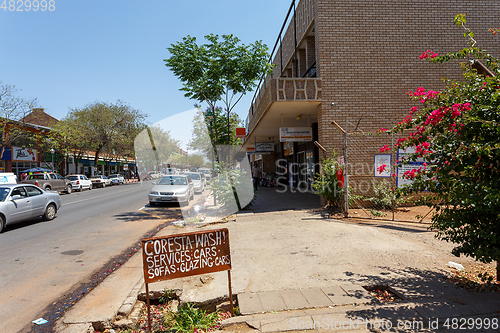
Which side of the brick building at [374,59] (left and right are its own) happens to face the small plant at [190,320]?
left

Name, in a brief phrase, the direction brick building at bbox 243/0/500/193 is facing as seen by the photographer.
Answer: facing to the left of the viewer

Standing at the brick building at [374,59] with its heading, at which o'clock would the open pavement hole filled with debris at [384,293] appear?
The open pavement hole filled with debris is roughly at 9 o'clock from the brick building.

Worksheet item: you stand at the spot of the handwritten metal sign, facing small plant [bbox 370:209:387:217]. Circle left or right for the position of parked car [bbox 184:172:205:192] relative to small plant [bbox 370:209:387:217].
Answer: left

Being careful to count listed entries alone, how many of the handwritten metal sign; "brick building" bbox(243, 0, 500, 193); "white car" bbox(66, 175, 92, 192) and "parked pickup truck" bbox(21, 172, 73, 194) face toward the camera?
1

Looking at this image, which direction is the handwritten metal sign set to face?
toward the camera

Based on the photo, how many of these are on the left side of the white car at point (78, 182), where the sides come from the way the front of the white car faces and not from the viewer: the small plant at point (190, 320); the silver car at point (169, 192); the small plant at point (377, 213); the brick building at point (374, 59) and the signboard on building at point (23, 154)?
1

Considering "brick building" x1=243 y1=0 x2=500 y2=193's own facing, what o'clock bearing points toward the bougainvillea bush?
The bougainvillea bush is roughly at 9 o'clock from the brick building.

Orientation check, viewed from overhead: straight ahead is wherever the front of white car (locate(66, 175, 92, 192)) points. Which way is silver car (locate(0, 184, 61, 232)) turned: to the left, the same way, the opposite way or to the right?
the opposite way

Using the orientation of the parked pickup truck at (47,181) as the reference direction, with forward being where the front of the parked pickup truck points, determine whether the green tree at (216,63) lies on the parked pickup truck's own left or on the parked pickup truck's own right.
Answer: on the parked pickup truck's own right
